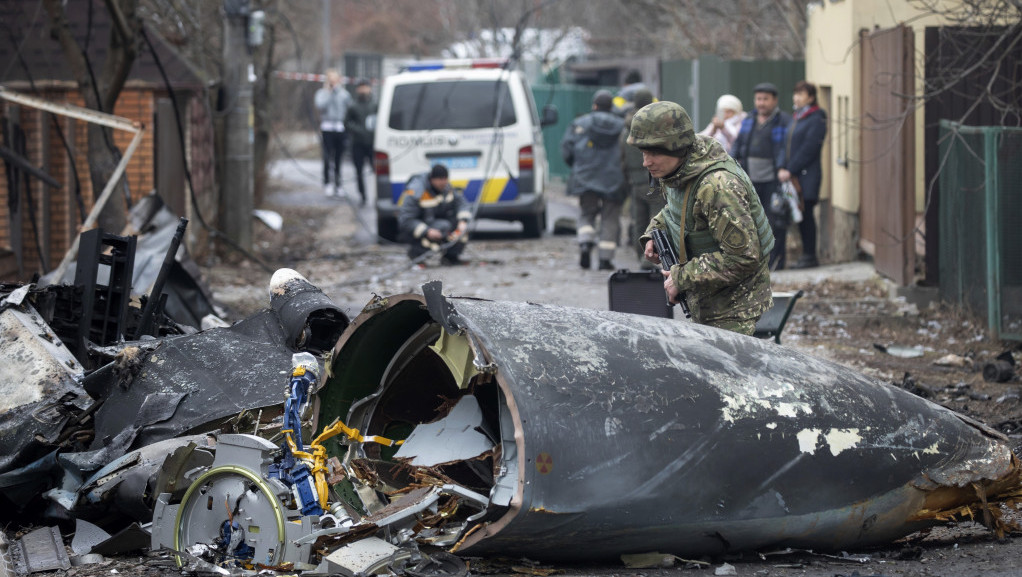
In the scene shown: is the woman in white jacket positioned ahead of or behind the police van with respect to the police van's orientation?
behind

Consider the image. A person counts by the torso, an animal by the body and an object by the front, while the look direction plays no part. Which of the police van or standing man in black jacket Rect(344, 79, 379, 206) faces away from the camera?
the police van

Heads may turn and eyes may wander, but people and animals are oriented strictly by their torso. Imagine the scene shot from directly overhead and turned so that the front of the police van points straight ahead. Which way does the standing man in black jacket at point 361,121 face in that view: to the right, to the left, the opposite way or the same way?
the opposite way

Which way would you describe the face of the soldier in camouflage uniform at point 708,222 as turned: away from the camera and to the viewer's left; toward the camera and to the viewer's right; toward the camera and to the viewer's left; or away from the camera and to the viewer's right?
toward the camera and to the viewer's left

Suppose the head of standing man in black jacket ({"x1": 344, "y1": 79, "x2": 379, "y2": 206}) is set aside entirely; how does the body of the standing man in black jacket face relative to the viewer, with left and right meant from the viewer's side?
facing the viewer

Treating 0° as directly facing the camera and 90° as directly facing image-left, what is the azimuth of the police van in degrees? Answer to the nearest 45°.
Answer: approximately 180°

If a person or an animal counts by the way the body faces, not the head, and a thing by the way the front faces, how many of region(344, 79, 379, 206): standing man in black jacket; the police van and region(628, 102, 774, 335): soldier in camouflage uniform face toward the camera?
1

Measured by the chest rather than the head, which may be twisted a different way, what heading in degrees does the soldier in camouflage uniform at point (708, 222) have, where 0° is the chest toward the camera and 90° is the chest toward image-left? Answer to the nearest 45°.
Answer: approximately 90°

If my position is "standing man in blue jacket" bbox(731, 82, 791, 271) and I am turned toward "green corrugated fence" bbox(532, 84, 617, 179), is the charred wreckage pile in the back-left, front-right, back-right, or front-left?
back-left

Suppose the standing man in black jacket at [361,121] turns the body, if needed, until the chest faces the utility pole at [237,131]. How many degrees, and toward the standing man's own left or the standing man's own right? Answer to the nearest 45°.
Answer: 0° — they already face it

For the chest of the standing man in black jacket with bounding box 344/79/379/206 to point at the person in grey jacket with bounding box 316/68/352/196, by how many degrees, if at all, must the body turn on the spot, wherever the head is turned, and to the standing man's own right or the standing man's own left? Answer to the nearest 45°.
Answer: approximately 135° to the standing man's own right

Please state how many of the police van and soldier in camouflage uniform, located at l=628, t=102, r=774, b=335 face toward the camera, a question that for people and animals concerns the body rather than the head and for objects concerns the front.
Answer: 0

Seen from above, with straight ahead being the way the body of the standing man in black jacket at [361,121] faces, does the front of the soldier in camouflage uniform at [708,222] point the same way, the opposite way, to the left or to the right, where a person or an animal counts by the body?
to the right

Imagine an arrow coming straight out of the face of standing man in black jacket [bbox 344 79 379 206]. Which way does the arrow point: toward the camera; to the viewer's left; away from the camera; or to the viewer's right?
toward the camera

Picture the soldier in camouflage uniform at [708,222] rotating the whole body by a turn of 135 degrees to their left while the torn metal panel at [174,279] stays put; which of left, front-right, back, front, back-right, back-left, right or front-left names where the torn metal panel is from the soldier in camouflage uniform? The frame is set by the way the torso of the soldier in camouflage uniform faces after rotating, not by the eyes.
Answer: back

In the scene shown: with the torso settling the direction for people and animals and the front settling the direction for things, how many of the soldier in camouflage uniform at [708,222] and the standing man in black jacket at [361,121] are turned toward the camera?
1

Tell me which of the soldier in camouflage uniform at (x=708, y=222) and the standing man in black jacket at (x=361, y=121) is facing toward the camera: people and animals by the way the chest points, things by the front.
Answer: the standing man in black jacket

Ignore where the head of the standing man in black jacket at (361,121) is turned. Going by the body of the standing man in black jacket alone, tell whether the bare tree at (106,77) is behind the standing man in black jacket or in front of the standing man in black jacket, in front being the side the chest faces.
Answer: in front

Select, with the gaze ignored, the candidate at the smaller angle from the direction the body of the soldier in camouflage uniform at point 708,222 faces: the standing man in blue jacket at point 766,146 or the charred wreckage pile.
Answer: the charred wreckage pile
